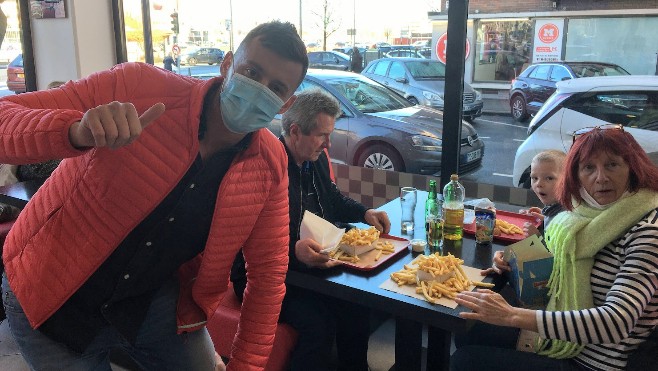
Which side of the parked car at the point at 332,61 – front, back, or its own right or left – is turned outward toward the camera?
right

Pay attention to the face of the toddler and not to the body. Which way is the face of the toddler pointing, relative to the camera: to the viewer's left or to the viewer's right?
to the viewer's left

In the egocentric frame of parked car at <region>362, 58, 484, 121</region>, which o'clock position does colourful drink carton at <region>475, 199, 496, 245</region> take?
The colourful drink carton is roughly at 1 o'clock from the parked car.

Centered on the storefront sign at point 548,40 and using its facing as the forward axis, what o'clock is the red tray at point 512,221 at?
The red tray is roughly at 12 o'clock from the storefront sign.

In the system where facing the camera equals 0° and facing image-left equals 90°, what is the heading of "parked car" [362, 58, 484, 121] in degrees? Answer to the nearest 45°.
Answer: approximately 315°

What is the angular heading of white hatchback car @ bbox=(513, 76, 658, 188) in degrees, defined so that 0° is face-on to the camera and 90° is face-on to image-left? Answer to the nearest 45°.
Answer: approximately 270°
